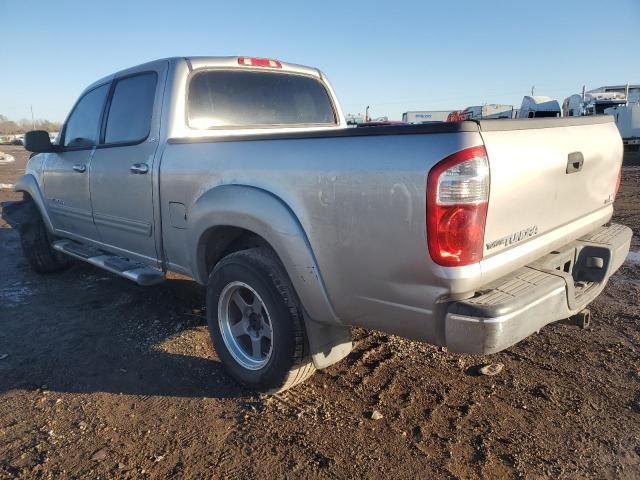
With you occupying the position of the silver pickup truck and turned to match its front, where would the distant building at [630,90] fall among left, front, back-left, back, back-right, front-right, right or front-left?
right

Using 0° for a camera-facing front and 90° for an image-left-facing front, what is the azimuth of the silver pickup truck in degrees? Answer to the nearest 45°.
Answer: approximately 135°
